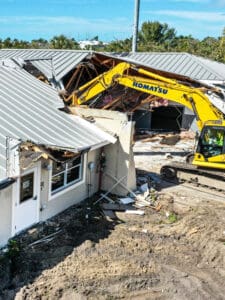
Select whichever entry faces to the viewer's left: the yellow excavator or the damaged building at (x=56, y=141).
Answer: the yellow excavator

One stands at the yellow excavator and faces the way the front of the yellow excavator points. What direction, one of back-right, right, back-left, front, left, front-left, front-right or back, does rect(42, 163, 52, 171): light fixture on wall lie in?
front-left

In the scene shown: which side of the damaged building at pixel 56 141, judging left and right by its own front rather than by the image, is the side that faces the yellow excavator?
left

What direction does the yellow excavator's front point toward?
to the viewer's left

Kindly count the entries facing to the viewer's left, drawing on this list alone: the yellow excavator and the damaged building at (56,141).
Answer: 1

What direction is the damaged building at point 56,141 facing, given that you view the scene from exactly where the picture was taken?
facing the viewer and to the right of the viewer

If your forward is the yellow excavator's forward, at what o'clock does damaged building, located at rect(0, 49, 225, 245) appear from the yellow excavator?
The damaged building is roughly at 11 o'clock from the yellow excavator.
